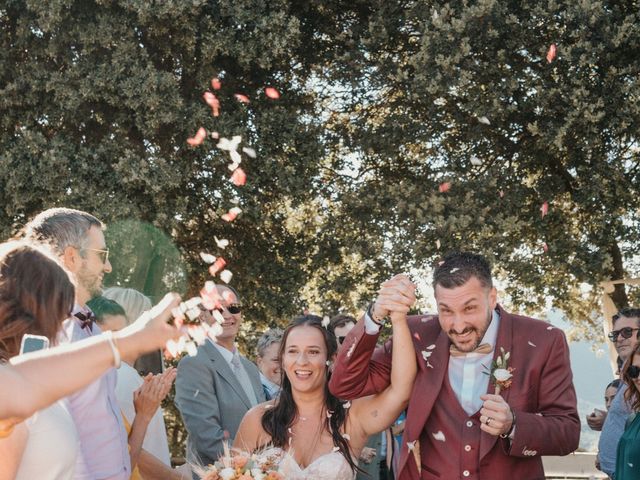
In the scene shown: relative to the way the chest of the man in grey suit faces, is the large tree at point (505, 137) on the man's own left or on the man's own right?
on the man's own left

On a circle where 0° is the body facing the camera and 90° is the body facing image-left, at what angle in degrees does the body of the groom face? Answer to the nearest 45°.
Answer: approximately 0°

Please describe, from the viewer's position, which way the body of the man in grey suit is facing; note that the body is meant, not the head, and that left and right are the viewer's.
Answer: facing the viewer and to the right of the viewer

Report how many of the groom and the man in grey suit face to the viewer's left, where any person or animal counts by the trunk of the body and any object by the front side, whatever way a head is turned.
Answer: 0

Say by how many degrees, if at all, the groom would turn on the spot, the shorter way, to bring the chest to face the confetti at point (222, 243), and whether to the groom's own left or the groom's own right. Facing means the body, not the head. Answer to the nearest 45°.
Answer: approximately 45° to the groom's own right

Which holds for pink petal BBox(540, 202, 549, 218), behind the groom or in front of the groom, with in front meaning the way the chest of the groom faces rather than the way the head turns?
behind

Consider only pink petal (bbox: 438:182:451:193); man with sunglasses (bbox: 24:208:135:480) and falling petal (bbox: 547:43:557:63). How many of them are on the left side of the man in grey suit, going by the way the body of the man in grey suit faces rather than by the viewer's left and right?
2

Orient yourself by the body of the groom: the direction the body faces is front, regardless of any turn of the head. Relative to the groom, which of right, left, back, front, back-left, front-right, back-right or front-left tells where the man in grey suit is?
back-right
